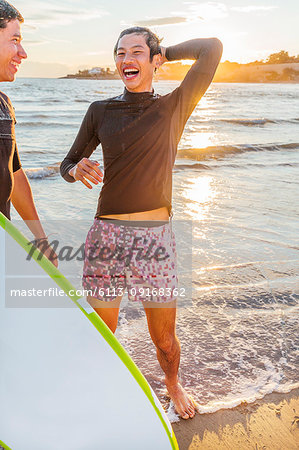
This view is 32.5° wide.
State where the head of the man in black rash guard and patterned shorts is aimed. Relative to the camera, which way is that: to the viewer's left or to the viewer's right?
to the viewer's left

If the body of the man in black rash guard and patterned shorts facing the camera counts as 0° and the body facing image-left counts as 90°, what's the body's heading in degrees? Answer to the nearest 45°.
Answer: approximately 0°
